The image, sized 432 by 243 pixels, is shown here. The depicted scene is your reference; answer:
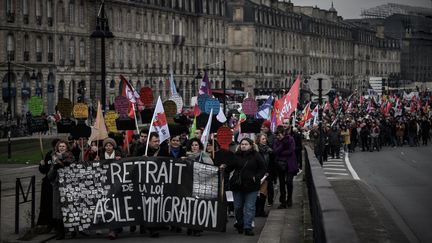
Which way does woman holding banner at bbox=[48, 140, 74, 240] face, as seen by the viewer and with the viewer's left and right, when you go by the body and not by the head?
facing the viewer
